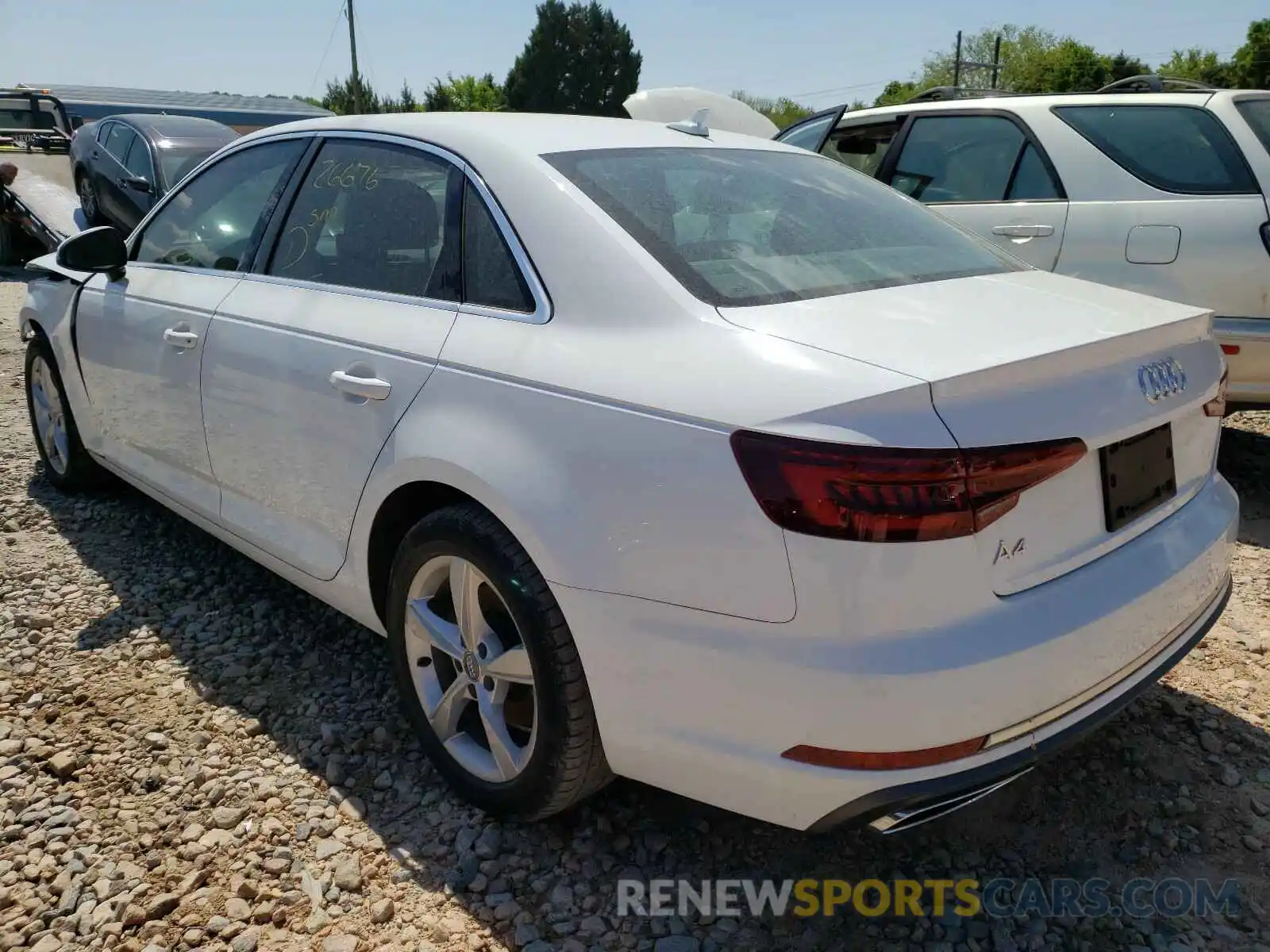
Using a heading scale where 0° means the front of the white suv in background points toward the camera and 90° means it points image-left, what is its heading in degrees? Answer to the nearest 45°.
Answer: approximately 135°

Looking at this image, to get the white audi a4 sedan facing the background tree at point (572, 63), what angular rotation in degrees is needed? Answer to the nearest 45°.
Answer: approximately 45° to its right

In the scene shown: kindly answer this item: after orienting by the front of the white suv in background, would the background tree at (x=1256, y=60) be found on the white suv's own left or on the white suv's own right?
on the white suv's own right

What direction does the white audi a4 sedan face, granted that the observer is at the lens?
facing away from the viewer and to the left of the viewer

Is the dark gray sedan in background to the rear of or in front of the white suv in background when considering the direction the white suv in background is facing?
in front

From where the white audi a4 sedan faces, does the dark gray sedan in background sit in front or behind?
in front
